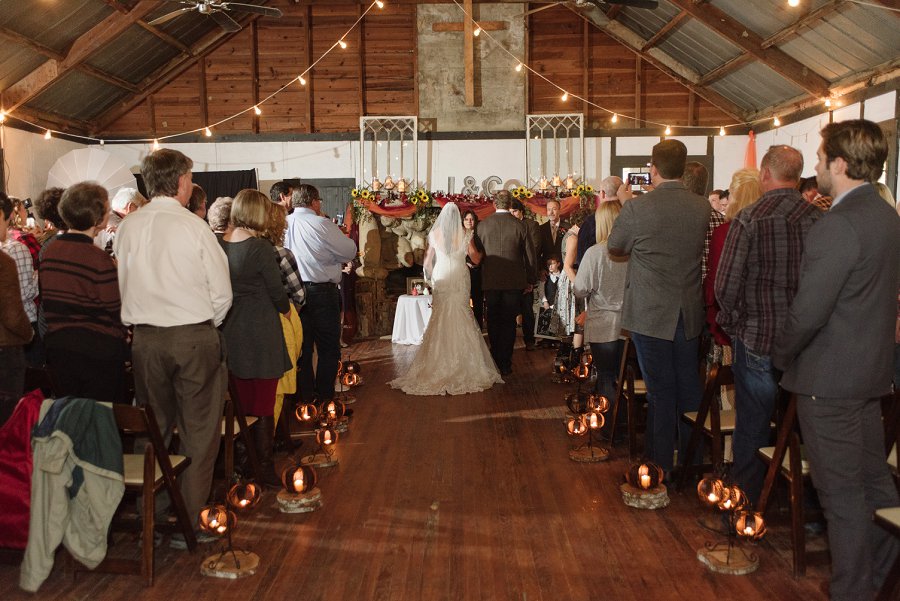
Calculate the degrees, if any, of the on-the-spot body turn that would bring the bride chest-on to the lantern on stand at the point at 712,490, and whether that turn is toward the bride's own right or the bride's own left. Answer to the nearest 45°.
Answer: approximately 180°

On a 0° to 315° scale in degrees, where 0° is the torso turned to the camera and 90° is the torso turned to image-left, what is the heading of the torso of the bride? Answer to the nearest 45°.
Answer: approximately 180°

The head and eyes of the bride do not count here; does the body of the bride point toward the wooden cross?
yes

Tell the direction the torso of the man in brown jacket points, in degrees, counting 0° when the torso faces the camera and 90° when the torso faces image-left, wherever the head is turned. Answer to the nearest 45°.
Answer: approximately 180°

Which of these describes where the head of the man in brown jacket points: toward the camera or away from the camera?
away from the camera

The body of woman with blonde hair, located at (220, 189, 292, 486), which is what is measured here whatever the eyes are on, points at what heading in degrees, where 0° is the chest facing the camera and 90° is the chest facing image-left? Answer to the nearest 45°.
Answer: approximately 225°

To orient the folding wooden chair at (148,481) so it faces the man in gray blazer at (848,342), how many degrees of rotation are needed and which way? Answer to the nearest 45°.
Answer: approximately 90° to its right

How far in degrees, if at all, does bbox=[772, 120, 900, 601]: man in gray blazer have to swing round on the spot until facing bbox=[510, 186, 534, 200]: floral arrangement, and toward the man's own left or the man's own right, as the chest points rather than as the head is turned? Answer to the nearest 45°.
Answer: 0° — they already face it

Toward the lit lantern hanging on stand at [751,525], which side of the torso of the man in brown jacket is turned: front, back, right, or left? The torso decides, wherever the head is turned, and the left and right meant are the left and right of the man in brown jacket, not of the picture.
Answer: back

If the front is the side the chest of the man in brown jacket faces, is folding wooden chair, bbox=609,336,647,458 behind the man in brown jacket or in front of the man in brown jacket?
behind

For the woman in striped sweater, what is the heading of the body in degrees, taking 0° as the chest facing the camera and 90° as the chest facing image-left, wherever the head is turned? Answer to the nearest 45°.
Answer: approximately 225°

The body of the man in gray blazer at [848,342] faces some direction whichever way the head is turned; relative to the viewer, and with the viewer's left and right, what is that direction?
facing away from the viewer and to the left of the viewer

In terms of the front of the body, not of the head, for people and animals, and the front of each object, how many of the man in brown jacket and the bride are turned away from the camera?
2
